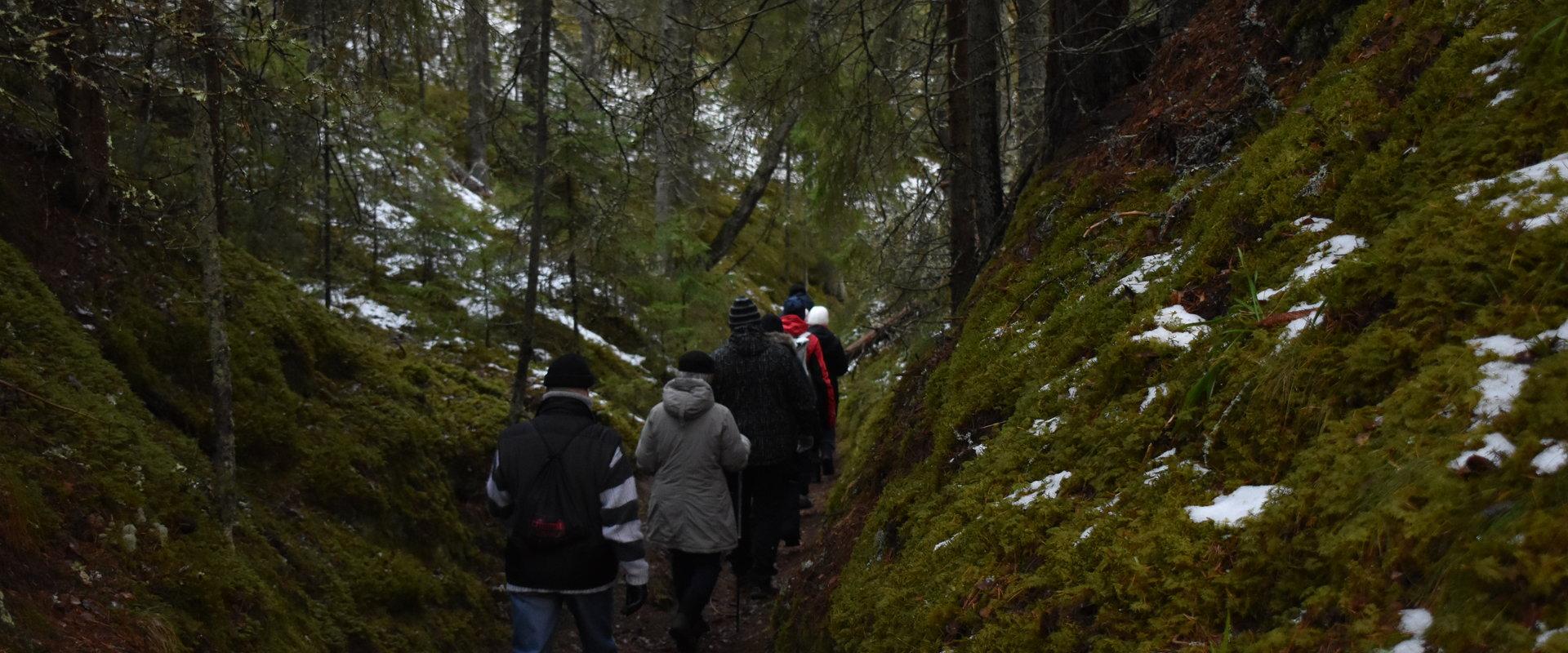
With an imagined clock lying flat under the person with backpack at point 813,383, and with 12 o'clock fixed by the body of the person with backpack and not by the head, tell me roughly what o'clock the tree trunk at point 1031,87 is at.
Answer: The tree trunk is roughly at 2 o'clock from the person with backpack.

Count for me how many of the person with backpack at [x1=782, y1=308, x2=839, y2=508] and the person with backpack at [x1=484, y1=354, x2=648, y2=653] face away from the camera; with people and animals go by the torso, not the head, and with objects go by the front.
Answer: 2

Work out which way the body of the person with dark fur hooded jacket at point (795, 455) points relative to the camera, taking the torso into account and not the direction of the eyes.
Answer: away from the camera

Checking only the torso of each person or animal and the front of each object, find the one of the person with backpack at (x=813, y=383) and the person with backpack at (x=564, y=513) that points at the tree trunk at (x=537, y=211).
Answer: the person with backpack at (x=564, y=513)

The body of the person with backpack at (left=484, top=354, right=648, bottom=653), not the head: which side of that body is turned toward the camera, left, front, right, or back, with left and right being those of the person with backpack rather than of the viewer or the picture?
back

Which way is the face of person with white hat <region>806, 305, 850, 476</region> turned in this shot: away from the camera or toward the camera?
away from the camera

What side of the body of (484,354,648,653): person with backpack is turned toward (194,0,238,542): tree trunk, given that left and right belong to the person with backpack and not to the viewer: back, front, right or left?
left

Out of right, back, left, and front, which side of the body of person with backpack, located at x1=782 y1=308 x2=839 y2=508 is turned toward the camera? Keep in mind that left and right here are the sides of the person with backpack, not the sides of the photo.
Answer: back
